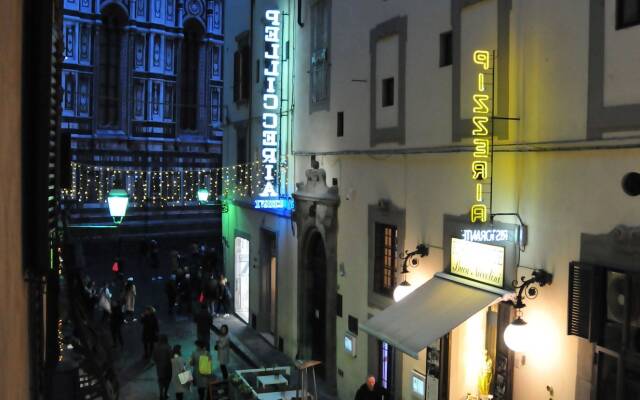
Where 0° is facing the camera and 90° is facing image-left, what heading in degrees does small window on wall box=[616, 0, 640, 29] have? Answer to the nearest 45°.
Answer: approximately 45°

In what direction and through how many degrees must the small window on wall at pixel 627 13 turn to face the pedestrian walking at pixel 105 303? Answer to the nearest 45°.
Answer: approximately 90° to its right

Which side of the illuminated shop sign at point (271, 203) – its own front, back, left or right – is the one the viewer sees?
front

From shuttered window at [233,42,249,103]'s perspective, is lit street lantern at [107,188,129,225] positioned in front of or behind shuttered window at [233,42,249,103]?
in front

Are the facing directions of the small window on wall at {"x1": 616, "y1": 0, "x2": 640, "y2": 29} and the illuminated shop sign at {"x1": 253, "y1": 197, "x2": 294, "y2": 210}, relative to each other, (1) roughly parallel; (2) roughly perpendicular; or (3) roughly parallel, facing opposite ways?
roughly perpendicular

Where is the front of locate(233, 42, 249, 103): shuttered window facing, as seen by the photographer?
facing the viewer and to the left of the viewer

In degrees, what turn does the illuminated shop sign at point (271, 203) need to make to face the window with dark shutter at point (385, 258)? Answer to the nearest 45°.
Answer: approximately 45° to its left

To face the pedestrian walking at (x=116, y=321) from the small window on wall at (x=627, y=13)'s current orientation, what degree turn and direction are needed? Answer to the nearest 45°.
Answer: approximately 90° to its right
